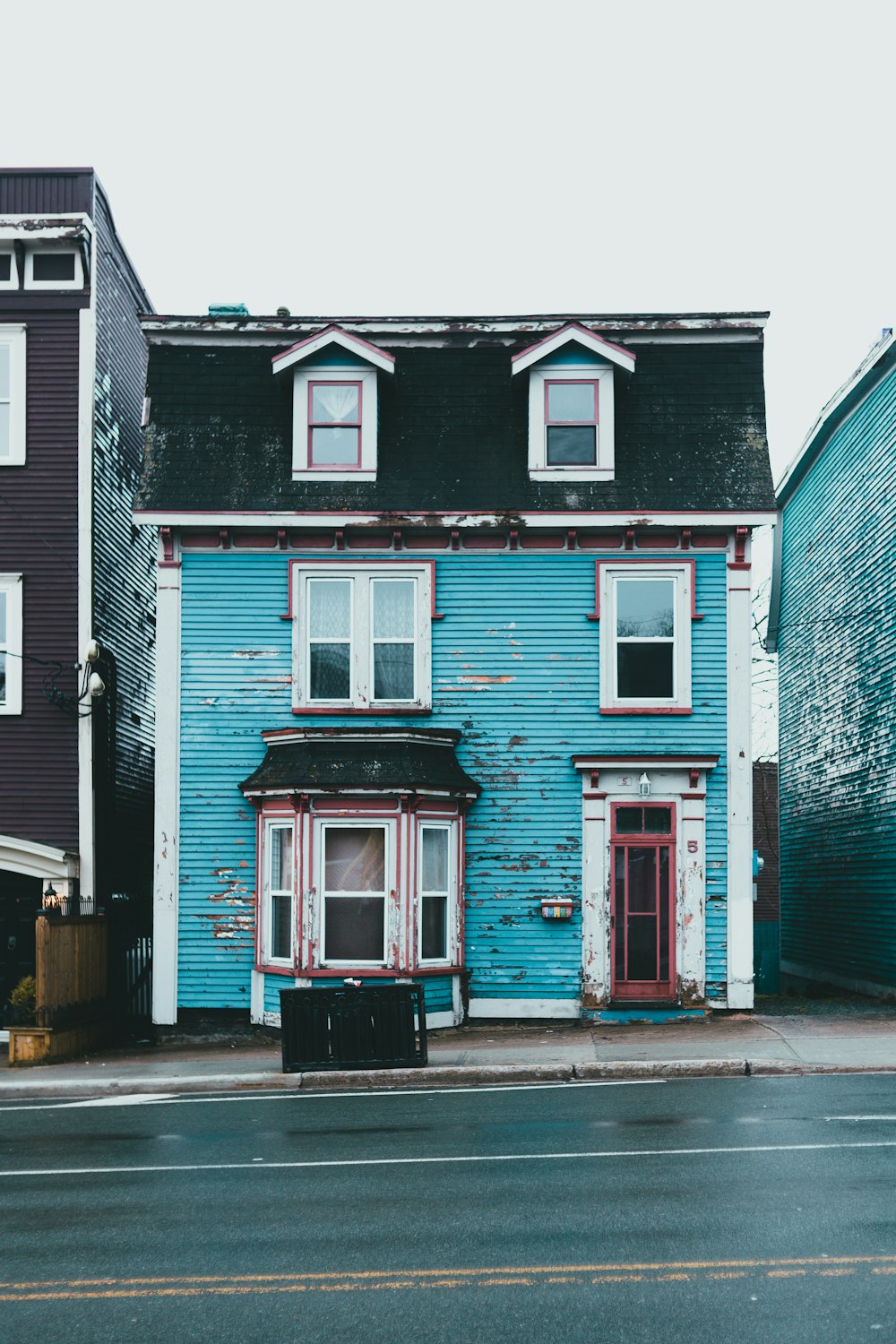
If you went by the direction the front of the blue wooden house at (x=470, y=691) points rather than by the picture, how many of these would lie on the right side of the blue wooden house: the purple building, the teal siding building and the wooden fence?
2

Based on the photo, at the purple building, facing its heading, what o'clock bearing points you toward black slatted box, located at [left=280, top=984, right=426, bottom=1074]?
The black slatted box is roughly at 11 o'clock from the purple building.

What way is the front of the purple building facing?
toward the camera

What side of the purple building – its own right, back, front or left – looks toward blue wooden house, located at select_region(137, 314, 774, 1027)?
left

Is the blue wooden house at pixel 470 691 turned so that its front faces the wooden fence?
no

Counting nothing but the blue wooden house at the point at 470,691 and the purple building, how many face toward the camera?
2

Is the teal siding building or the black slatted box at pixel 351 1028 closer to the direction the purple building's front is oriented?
the black slatted box

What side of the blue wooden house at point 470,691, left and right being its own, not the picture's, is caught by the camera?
front

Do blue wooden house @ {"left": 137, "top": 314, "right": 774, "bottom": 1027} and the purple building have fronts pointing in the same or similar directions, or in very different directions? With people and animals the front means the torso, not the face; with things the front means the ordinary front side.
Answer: same or similar directions

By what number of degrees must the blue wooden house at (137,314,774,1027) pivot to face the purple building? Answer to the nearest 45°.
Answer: approximately 90° to its right

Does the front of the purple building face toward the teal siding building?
no
